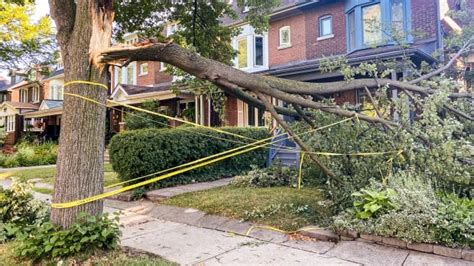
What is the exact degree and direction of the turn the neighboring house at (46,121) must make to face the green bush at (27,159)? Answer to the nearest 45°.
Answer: approximately 45° to its left

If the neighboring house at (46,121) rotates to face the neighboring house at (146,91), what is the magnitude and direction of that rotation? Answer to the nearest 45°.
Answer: approximately 45° to its left

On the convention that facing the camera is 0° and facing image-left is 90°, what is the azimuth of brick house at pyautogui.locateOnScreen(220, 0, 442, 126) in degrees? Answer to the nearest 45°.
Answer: approximately 45°

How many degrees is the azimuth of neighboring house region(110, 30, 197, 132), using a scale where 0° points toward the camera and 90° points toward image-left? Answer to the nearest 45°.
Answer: approximately 45°

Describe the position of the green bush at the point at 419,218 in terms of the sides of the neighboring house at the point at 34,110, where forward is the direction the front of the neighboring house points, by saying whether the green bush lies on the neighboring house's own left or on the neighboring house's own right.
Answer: on the neighboring house's own left

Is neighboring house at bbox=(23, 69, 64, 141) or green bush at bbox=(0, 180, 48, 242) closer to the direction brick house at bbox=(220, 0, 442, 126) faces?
the green bush

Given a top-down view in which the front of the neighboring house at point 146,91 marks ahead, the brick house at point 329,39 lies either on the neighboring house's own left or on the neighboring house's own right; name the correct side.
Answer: on the neighboring house's own left

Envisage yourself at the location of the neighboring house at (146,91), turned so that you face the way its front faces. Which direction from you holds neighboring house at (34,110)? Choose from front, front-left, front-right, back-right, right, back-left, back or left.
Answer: right
